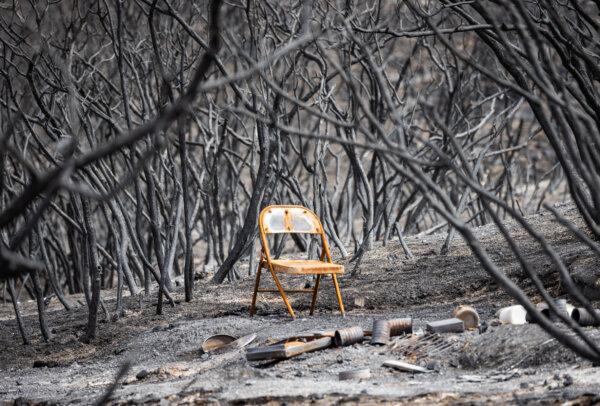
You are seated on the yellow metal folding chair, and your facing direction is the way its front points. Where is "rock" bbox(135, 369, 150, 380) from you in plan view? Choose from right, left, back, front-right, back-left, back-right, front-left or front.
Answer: right

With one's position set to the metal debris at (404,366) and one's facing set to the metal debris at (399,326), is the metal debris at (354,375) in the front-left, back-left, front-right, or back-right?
back-left

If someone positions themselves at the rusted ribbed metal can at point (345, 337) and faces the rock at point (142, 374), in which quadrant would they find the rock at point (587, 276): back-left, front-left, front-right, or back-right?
back-right

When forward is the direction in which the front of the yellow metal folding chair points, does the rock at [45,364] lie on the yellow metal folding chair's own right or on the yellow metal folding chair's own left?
on the yellow metal folding chair's own right

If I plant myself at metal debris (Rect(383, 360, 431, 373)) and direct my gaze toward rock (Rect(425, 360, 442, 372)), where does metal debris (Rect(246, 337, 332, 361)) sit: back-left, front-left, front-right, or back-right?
back-left

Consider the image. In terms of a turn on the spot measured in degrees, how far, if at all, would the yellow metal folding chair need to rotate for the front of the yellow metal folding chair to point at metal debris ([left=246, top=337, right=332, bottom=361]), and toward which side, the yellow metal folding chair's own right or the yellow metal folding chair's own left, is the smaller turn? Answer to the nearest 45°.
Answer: approximately 45° to the yellow metal folding chair's own right

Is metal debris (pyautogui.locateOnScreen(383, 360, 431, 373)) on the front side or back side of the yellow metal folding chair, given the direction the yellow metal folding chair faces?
on the front side

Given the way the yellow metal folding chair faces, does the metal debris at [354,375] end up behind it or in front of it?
in front

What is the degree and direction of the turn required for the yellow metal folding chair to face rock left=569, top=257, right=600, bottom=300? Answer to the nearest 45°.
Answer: approximately 45° to its left

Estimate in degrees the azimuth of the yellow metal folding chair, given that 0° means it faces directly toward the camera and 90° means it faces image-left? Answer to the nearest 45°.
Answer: approximately 315°
